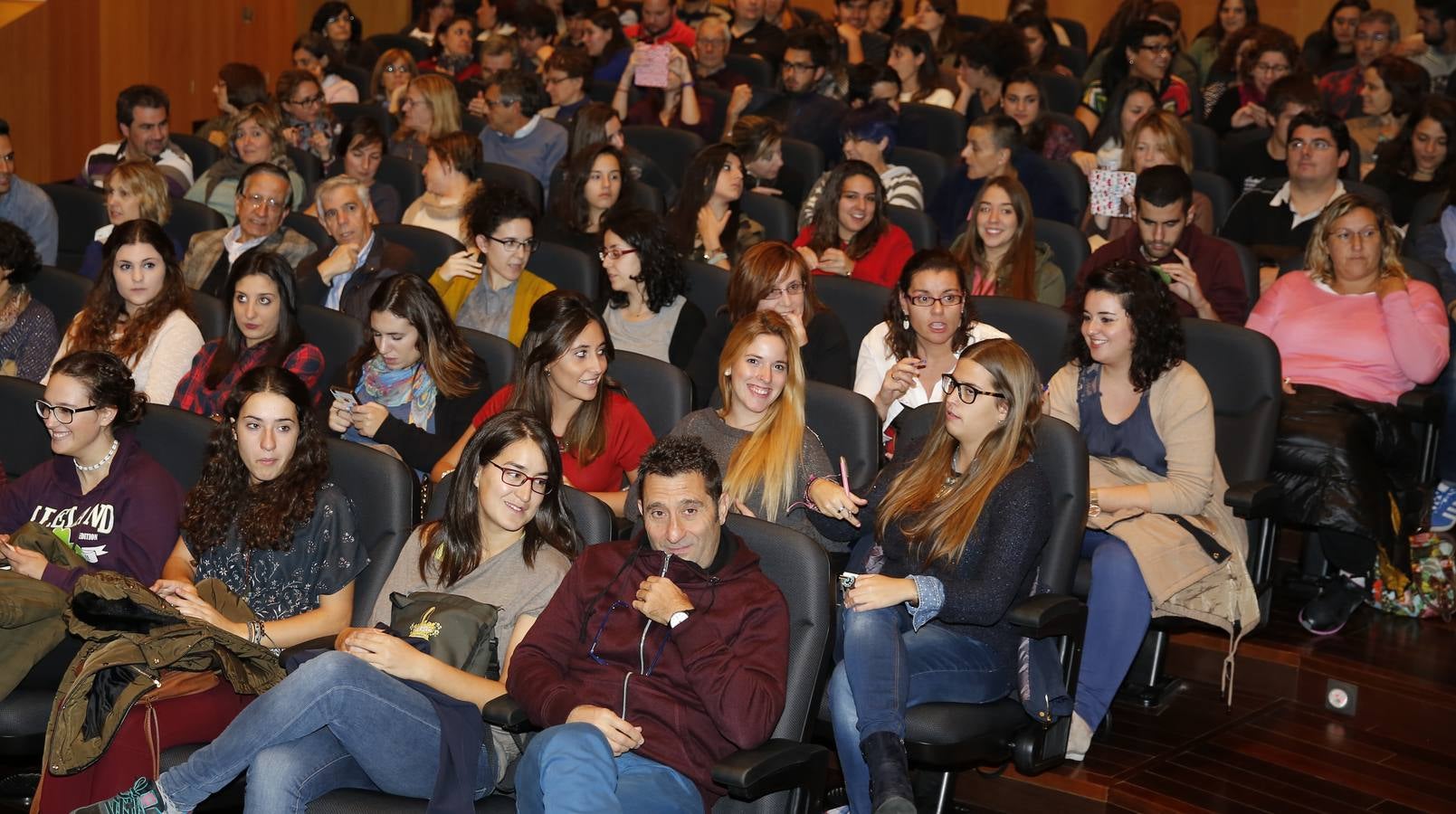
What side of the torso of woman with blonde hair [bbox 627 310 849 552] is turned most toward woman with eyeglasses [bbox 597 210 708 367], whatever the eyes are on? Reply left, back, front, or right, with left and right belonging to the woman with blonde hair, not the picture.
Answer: back

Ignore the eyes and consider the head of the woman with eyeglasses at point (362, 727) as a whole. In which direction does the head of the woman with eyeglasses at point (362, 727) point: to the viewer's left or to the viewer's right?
to the viewer's right

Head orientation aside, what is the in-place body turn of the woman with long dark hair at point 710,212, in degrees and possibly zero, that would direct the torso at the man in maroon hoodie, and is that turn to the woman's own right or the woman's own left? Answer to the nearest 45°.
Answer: approximately 45° to the woman's own right

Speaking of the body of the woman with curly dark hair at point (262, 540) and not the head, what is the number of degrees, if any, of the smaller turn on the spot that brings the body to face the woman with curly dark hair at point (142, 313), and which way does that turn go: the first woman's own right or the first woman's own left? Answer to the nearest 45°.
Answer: approximately 135° to the first woman's own right

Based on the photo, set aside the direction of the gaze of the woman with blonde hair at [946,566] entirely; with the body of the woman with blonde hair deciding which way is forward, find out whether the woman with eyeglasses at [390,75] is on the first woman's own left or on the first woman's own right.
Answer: on the first woman's own right

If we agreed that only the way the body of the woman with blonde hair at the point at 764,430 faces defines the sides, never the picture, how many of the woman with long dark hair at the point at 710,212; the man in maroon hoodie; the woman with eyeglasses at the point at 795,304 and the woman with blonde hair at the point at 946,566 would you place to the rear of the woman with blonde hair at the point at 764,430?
2

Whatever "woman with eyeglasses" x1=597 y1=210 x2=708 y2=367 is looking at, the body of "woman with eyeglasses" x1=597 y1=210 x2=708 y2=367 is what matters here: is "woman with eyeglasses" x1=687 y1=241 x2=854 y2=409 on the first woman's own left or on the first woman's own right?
on the first woman's own left
